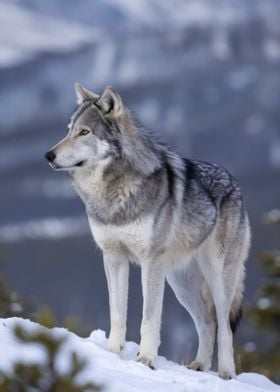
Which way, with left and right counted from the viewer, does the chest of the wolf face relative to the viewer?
facing the viewer and to the left of the viewer
